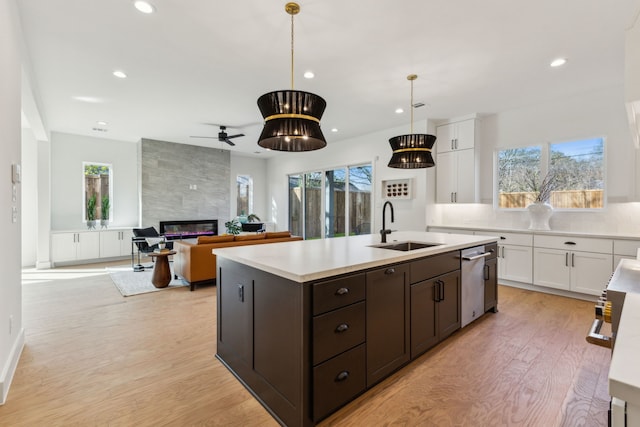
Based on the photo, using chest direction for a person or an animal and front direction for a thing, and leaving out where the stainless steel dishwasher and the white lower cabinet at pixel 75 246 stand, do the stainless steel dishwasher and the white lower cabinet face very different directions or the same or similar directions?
same or similar directions

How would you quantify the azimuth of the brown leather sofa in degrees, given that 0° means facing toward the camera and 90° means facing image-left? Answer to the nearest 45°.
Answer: approximately 135°

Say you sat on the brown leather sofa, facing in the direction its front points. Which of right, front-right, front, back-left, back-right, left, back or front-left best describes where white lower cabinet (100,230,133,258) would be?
front

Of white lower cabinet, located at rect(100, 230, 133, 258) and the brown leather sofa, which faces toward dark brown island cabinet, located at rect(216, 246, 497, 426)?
the white lower cabinet

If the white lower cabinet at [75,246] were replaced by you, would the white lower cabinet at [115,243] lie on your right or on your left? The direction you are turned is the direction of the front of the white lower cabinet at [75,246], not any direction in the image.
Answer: on your left

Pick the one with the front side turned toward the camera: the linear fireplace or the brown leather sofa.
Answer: the linear fireplace

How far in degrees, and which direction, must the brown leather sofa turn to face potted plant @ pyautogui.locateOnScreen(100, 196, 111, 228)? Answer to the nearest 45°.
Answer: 0° — it already faces it

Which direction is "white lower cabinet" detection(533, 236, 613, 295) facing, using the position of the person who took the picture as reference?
facing the viewer

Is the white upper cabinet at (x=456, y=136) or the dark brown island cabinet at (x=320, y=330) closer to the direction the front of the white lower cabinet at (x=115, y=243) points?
the dark brown island cabinet

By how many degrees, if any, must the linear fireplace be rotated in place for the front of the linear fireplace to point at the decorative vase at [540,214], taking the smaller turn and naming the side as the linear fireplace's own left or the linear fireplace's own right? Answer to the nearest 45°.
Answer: approximately 45° to the linear fireplace's own left

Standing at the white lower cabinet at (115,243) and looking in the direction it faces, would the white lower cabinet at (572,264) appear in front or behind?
in front

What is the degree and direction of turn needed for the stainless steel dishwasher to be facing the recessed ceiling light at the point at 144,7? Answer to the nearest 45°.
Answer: approximately 90° to its right

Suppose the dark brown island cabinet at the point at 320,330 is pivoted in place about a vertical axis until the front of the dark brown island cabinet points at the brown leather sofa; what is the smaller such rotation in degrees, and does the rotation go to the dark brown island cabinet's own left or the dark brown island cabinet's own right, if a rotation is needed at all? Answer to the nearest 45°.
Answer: approximately 180°

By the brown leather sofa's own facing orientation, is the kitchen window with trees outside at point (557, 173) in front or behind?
behind

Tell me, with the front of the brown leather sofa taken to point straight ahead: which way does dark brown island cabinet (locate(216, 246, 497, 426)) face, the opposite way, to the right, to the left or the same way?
the opposite way

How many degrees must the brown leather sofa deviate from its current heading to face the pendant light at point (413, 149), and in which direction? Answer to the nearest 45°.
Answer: approximately 180°

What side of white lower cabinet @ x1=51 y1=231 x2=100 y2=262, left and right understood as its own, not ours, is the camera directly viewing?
front
